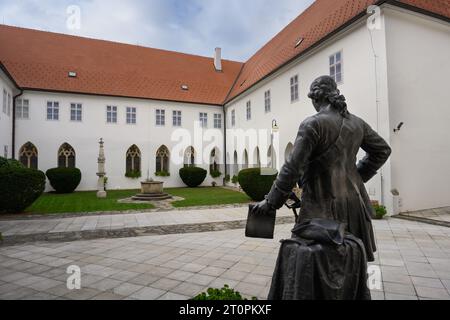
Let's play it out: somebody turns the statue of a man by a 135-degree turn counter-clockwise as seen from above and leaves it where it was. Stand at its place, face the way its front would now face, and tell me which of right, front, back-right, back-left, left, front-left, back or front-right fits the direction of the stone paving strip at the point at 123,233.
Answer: back-right

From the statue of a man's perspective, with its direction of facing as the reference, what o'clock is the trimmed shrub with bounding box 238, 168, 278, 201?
The trimmed shrub is roughly at 1 o'clock from the statue of a man.

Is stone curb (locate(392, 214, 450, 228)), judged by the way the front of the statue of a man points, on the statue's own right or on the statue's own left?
on the statue's own right

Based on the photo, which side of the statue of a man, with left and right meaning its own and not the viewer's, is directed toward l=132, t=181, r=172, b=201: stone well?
front

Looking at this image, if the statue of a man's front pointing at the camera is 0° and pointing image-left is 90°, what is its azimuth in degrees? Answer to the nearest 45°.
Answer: approximately 135°

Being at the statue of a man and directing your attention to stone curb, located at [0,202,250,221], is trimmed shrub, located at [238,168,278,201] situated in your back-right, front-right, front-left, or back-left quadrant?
front-right

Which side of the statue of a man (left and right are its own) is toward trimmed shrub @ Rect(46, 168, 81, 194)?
front

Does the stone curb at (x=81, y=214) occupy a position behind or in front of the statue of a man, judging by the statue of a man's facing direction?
in front
